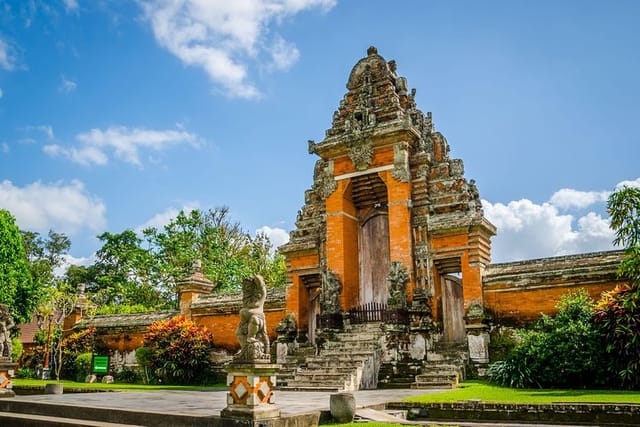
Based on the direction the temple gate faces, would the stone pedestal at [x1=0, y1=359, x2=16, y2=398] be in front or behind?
in front

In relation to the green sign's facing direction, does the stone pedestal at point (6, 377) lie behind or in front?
in front

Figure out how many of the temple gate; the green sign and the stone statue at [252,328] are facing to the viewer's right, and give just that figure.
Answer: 0

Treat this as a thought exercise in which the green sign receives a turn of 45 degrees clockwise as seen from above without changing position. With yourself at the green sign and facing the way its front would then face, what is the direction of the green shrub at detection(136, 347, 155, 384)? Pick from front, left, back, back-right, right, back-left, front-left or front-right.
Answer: left

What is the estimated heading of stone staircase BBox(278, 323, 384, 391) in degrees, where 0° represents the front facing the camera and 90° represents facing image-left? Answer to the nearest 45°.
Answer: approximately 45°

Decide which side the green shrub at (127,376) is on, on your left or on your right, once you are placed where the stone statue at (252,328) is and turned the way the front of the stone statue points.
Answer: on your right

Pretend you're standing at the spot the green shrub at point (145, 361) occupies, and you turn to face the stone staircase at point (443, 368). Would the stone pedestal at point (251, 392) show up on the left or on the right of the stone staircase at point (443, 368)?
right

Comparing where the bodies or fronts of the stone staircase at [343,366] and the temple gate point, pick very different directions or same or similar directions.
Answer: same or similar directions

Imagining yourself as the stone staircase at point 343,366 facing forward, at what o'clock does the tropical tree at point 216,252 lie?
The tropical tree is roughly at 4 o'clock from the stone staircase.

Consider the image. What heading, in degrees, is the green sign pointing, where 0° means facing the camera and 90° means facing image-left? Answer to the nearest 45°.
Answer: approximately 0°

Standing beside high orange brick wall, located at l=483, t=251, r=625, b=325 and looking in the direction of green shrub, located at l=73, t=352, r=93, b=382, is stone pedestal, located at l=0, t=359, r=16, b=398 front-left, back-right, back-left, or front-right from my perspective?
front-left

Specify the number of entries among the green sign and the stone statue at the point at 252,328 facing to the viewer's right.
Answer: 0

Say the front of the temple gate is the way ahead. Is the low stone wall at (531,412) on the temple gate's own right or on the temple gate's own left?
on the temple gate's own left

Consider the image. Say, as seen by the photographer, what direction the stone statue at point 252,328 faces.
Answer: facing the viewer and to the left of the viewer
